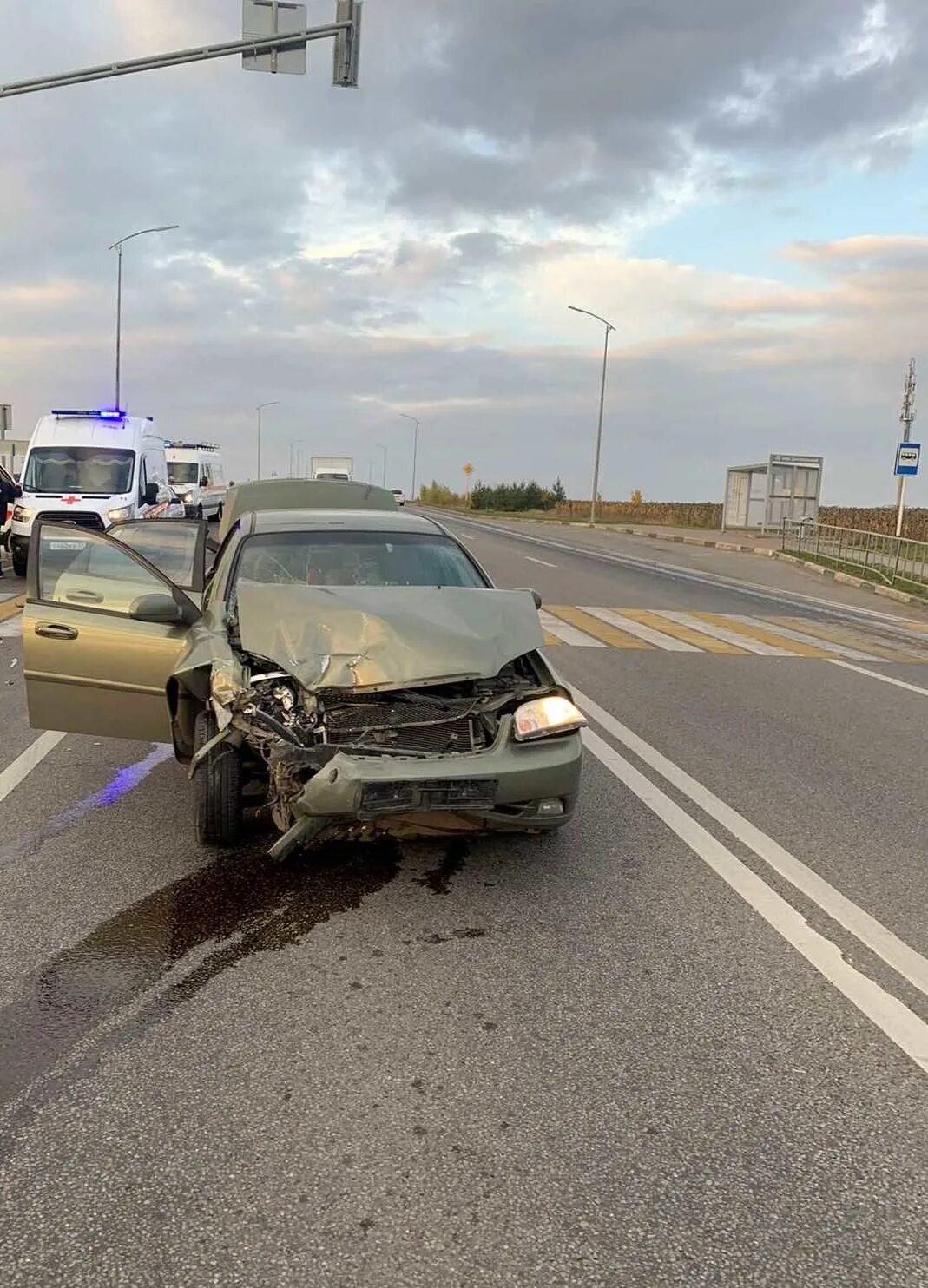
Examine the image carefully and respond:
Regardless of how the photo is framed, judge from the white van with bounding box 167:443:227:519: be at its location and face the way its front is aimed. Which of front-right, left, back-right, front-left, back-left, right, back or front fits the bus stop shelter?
back-left

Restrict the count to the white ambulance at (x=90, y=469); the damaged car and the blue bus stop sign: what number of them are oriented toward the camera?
3

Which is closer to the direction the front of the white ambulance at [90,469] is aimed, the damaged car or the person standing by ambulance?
the damaged car

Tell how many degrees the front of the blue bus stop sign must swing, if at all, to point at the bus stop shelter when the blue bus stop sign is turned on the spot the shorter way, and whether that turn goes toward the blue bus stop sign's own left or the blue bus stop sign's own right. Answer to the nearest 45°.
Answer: approximately 135° to the blue bus stop sign's own right

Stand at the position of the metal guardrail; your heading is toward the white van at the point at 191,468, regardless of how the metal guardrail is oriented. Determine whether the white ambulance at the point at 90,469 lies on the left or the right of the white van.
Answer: left

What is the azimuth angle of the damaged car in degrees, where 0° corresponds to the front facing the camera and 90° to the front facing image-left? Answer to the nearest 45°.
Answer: approximately 0°

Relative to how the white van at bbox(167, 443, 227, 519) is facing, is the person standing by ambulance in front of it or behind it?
in front

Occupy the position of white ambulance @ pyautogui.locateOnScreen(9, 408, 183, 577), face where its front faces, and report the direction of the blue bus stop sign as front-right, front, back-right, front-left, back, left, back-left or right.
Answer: left
